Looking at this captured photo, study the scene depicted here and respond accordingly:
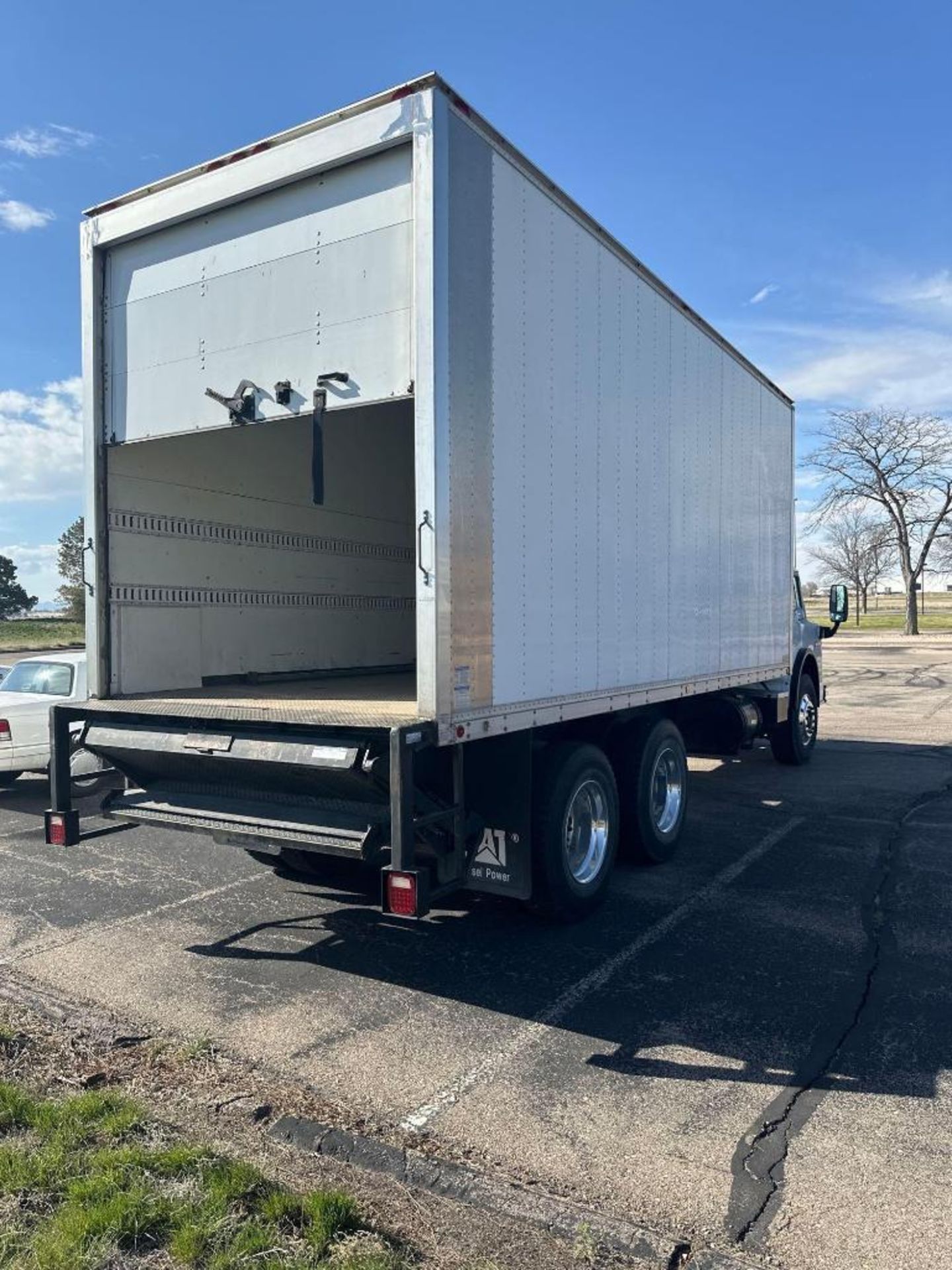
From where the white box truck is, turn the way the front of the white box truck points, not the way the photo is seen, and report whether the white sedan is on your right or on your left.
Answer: on your left

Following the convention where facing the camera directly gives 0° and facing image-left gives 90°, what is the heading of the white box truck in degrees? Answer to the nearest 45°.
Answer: approximately 225°

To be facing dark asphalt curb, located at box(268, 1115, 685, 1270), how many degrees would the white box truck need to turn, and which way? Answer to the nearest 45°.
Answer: approximately 135° to its right

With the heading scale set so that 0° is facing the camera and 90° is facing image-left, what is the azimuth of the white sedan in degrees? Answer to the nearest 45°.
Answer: approximately 225°
